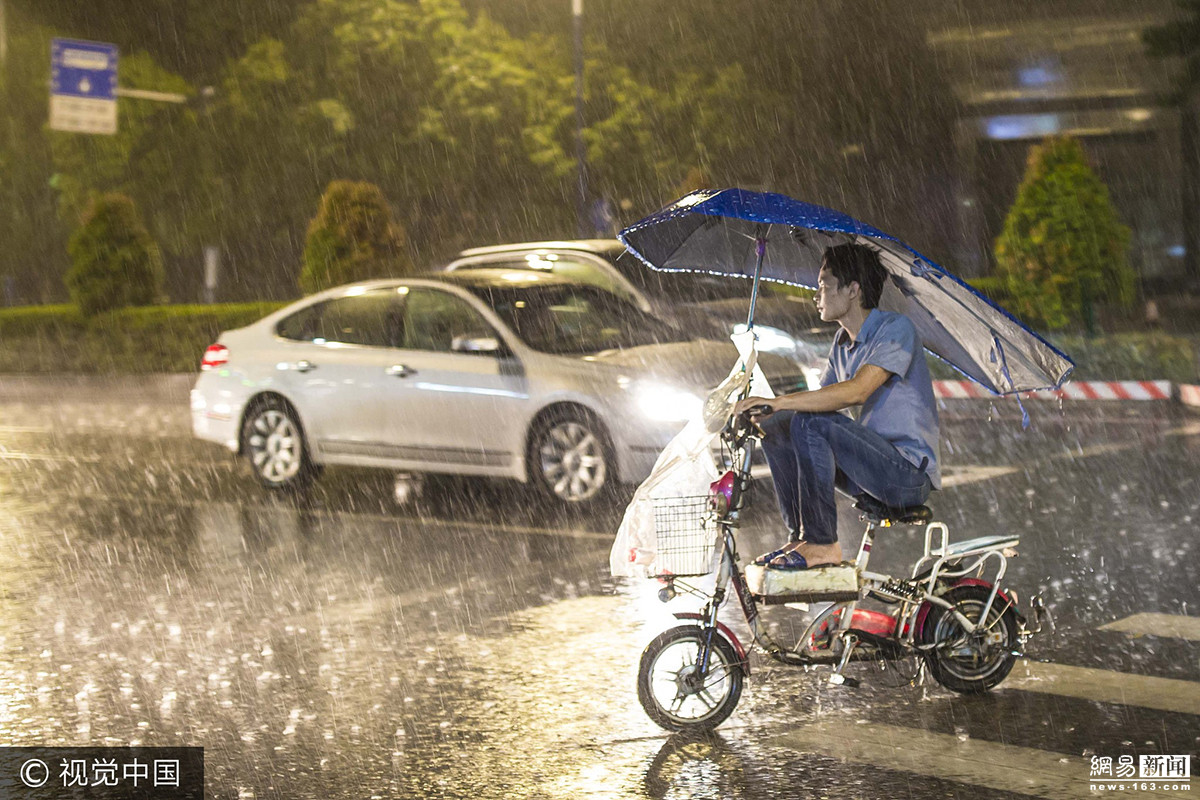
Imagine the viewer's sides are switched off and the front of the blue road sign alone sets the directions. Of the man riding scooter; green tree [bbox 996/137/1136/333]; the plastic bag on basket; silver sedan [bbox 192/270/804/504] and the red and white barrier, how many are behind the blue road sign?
0

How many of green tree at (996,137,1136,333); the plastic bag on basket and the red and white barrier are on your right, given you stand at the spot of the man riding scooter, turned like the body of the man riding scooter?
2

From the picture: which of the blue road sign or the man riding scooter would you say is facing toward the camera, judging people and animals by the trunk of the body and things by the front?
the blue road sign

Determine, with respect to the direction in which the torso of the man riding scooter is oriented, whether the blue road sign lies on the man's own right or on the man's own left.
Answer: on the man's own right

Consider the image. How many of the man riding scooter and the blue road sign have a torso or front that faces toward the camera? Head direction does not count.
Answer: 1

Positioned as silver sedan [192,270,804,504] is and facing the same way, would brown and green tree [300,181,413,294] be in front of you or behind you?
behind

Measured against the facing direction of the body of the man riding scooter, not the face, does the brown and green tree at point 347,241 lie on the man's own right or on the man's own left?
on the man's own right

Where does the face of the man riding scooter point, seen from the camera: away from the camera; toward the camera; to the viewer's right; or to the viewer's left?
to the viewer's left

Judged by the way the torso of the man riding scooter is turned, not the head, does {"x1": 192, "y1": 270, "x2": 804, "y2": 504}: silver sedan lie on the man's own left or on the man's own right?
on the man's own right

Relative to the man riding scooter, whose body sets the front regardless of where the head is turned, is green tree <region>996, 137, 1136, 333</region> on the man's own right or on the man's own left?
on the man's own right

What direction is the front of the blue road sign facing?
toward the camera

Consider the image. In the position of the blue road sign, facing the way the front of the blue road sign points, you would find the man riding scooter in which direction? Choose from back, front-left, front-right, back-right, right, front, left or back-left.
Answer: front

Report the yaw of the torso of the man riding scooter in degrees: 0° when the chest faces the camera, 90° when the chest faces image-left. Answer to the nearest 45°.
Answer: approximately 90°

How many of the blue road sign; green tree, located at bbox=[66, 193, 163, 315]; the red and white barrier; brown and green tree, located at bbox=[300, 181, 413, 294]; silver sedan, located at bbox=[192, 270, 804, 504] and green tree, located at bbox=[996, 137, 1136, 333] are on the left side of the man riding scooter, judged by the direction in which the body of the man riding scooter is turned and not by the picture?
0

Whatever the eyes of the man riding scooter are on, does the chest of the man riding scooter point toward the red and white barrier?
no

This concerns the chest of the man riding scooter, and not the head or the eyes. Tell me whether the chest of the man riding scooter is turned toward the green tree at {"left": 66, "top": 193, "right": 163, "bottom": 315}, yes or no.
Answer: no
